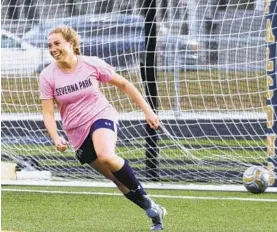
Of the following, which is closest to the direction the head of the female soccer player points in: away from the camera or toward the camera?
toward the camera

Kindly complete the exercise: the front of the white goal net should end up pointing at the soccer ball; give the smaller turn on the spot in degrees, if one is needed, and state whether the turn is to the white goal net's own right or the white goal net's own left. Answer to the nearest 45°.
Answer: approximately 45° to the white goal net's own left

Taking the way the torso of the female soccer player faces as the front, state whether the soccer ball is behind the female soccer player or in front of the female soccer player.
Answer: behind

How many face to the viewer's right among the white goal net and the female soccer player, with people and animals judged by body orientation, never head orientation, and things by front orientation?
0

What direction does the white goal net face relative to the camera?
toward the camera

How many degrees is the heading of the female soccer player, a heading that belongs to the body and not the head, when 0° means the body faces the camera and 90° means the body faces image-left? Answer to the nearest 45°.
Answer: approximately 45°
